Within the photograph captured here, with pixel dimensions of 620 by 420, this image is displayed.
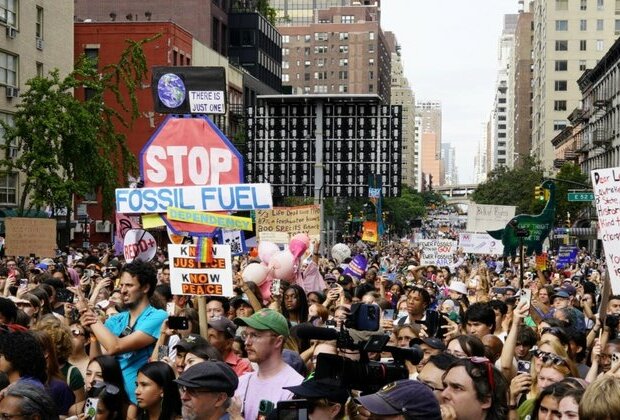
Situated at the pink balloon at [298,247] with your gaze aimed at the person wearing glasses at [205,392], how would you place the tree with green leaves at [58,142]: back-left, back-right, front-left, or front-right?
back-right

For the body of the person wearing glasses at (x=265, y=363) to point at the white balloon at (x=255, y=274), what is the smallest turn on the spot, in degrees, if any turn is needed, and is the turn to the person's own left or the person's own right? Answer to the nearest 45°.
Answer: approximately 135° to the person's own right

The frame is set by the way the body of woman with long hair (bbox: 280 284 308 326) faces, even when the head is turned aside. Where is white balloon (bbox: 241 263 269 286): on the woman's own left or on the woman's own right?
on the woman's own right

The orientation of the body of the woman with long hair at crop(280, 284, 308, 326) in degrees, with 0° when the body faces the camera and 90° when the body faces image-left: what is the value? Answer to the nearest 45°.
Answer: approximately 45°

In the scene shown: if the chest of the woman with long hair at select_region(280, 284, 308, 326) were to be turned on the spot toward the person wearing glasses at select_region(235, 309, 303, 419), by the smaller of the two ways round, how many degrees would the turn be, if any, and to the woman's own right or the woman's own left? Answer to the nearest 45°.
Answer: approximately 45° to the woman's own left

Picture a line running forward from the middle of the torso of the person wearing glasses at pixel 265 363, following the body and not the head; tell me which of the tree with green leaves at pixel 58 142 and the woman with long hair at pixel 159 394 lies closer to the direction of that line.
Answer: the woman with long hair
